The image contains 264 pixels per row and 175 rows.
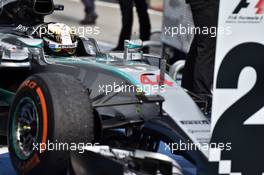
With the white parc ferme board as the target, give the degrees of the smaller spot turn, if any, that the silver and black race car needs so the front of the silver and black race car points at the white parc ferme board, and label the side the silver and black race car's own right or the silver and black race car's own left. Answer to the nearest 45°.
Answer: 0° — it already faces it

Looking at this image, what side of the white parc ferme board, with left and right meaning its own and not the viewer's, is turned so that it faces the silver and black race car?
right

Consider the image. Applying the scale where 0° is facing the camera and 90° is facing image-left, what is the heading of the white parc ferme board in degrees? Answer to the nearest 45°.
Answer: approximately 0°
